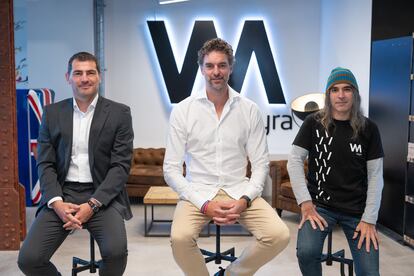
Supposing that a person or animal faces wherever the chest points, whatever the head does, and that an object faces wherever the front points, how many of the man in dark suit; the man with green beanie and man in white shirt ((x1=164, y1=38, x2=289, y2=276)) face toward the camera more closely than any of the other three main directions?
3

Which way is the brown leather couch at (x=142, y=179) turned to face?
toward the camera

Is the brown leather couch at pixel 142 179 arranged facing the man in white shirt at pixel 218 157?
yes

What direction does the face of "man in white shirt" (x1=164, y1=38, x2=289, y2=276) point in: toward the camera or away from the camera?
toward the camera

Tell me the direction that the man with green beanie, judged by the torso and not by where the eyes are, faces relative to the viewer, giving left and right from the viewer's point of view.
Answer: facing the viewer

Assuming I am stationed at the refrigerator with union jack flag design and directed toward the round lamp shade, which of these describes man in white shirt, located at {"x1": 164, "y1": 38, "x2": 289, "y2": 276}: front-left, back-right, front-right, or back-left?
front-right

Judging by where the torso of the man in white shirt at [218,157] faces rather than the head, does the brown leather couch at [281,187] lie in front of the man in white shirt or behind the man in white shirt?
behind

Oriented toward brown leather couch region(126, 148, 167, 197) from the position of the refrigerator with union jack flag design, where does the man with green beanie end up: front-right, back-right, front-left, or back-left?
front-right

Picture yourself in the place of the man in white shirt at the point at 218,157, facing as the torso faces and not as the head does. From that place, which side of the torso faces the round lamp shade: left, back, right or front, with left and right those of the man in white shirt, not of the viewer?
back

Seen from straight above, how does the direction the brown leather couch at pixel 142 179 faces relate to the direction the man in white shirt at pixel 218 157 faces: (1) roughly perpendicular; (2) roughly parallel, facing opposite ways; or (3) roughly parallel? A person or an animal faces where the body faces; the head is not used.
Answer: roughly parallel

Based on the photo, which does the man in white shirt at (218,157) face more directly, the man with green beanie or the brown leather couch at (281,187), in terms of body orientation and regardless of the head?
the man with green beanie

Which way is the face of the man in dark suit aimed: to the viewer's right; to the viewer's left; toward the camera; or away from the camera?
toward the camera

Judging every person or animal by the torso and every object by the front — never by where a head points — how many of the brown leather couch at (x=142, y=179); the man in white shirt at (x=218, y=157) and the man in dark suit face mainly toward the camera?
3

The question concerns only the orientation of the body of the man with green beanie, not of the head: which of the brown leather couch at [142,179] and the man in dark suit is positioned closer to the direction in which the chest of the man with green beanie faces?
the man in dark suit

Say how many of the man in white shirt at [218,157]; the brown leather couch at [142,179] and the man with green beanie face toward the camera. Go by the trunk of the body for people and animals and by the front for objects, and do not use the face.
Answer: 3

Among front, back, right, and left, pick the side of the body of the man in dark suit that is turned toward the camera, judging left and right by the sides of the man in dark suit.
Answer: front

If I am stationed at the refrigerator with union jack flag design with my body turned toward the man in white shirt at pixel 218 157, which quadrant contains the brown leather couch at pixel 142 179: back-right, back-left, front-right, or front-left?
front-left
